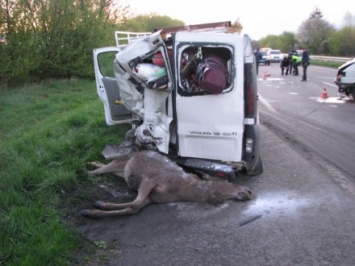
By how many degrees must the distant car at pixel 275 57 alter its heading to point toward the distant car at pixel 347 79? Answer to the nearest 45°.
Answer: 0° — it already faces it

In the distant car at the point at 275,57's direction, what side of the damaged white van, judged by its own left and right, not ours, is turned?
front

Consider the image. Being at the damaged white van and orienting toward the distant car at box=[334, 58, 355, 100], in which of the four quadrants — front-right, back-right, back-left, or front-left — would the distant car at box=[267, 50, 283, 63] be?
front-left

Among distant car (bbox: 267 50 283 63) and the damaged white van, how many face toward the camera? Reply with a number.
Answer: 1

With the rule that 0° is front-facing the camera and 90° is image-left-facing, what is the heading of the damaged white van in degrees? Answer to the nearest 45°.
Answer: approximately 180°

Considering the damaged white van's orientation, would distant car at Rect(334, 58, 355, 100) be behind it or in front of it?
in front

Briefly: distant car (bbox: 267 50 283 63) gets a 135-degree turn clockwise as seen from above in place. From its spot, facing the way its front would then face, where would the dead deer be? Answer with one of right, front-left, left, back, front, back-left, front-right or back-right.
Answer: back-left

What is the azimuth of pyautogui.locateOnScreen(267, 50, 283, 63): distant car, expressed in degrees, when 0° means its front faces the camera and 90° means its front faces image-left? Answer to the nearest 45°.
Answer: approximately 0°

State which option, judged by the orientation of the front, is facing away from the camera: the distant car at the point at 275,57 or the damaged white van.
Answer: the damaged white van

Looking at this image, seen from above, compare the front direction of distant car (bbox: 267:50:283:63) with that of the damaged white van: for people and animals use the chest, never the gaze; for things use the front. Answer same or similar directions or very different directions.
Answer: very different directions

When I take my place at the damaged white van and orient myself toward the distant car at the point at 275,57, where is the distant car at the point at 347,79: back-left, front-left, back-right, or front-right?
front-right
